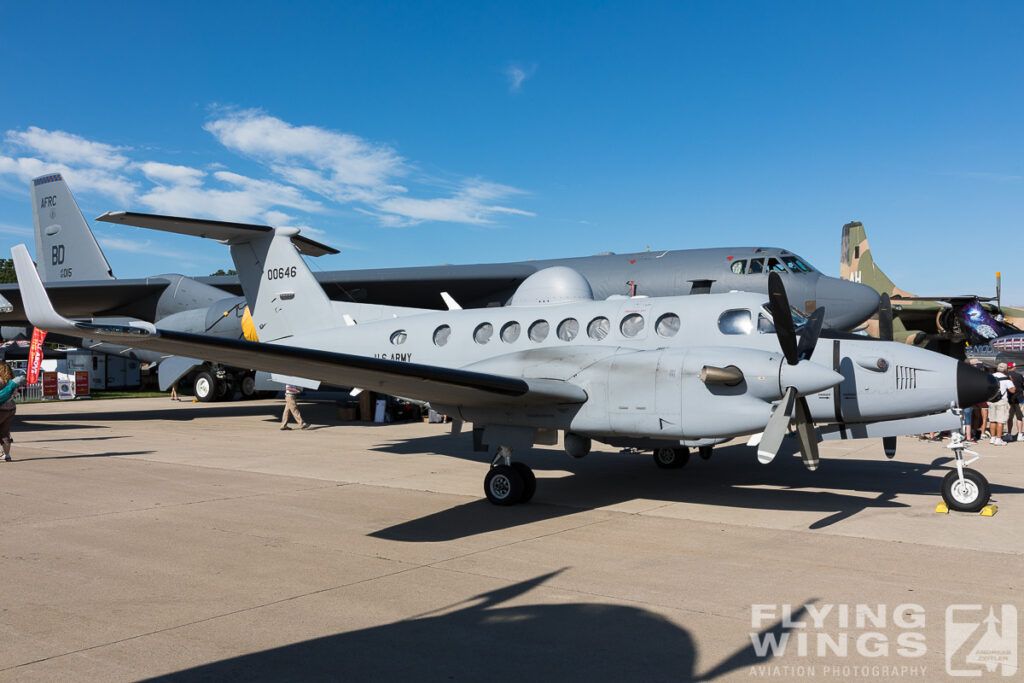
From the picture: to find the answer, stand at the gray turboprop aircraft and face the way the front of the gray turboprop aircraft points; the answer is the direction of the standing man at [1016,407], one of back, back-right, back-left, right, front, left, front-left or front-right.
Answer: left

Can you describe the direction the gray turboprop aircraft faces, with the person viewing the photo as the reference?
facing the viewer and to the right of the viewer

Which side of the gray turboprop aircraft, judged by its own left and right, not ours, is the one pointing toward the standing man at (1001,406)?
left
